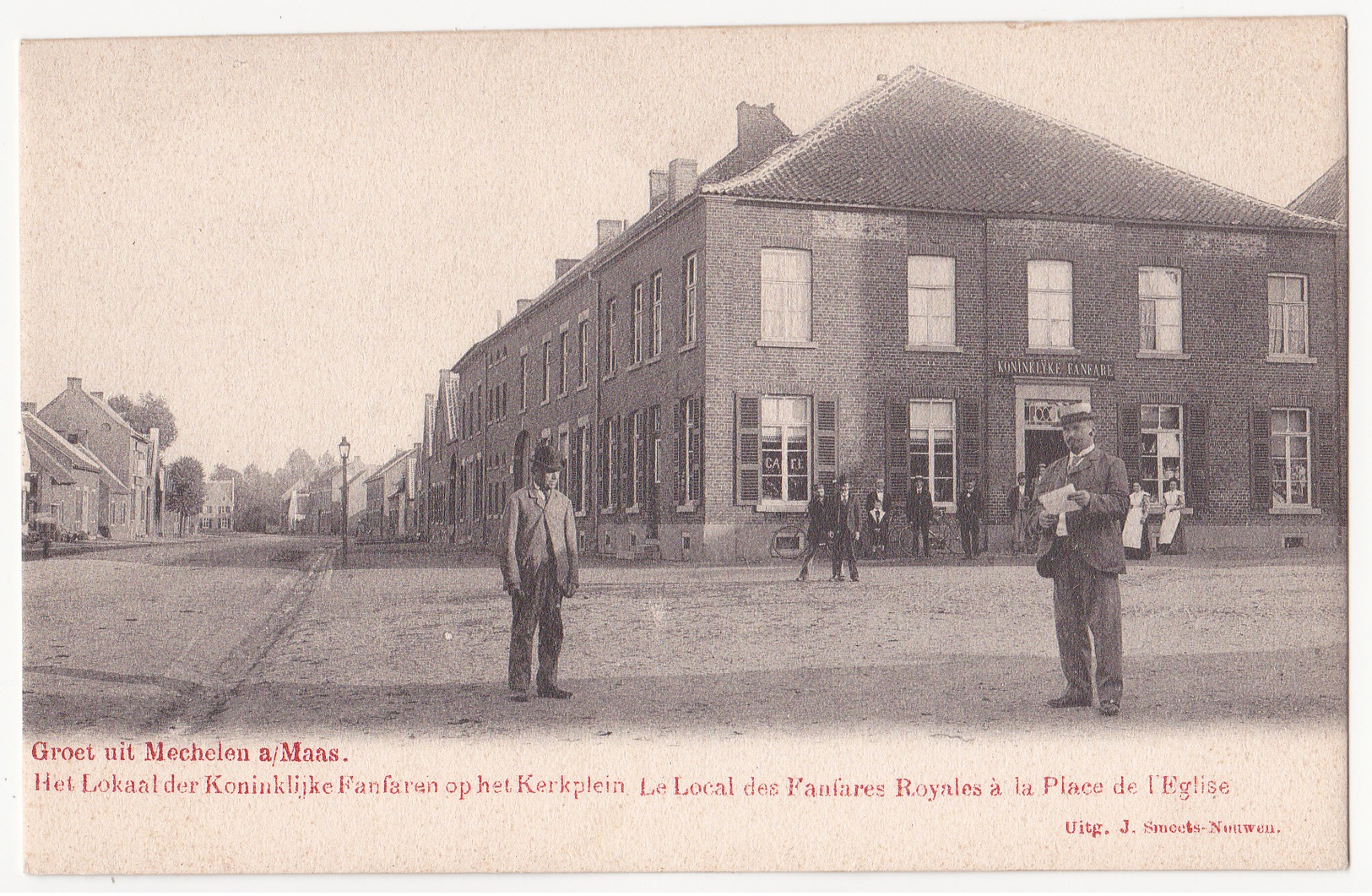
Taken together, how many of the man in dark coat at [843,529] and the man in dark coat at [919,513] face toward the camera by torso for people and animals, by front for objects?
2

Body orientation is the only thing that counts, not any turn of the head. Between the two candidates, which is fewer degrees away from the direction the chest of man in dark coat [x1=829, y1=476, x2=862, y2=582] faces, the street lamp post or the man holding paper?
the man holding paper

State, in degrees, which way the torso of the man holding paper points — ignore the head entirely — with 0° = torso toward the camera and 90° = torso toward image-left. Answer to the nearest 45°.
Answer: approximately 45°
